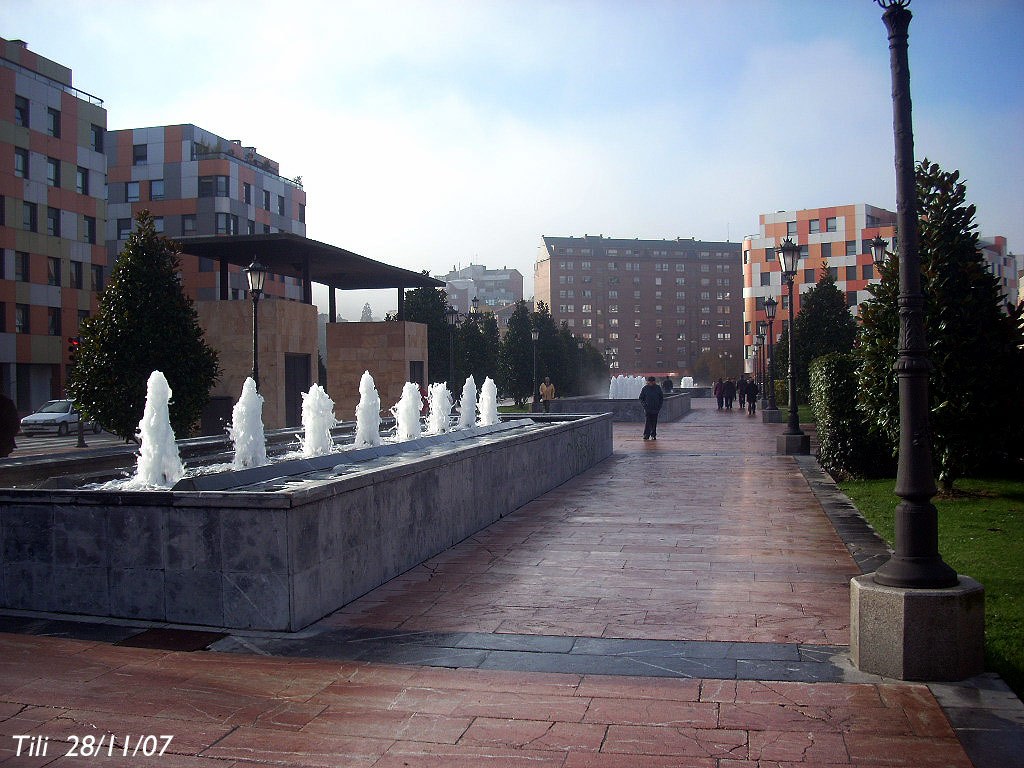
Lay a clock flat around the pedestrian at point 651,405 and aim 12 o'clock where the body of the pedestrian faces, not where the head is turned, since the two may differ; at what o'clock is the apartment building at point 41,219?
The apartment building is roughly at 4 o'clock from the pedestrian.

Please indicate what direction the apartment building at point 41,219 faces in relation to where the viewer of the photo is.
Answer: facing the viewer and to the right of the viewer

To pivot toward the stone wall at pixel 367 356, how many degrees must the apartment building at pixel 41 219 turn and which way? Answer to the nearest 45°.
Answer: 0° — it already faces it

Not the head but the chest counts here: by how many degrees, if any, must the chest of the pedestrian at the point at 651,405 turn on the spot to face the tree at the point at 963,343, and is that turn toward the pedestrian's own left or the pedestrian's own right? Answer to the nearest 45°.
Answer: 0° — they already face it

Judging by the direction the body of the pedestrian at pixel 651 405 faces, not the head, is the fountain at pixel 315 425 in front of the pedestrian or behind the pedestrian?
in front

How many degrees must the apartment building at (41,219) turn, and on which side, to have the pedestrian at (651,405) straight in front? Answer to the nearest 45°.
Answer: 0° — it already faces them

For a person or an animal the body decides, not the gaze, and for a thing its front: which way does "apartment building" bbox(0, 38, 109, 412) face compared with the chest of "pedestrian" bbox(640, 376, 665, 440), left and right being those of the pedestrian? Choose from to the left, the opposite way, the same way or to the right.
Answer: to the left

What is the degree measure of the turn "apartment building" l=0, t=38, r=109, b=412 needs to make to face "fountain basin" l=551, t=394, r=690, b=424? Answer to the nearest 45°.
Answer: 0° — it already faces it

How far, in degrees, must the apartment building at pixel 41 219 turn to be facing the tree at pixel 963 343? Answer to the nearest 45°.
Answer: approximately 45° to its right

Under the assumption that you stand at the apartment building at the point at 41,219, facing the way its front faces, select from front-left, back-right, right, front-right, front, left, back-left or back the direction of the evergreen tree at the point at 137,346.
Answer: front-right

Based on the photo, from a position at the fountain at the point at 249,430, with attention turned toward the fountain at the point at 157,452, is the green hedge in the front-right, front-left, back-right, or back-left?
back-left

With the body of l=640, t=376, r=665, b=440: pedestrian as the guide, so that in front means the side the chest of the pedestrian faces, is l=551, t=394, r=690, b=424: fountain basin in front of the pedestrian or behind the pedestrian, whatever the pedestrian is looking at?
behind

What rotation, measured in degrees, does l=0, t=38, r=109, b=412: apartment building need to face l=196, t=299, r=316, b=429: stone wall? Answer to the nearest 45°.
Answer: approximately 45° to its right

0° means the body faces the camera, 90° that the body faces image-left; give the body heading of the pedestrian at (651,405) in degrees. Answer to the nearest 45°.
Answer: approximately 0°

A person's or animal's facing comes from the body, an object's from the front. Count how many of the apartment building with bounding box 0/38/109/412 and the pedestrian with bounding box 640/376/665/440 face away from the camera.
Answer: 0
